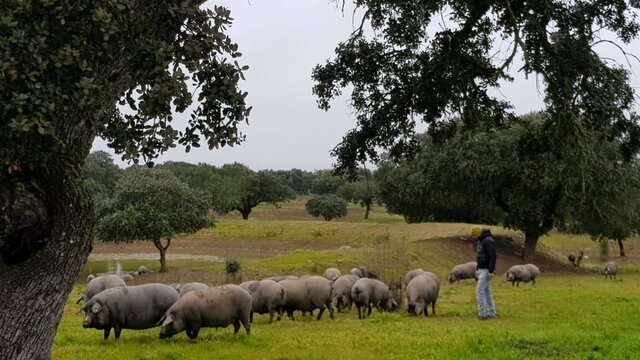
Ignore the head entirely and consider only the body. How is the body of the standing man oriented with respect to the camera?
to the viewer's left

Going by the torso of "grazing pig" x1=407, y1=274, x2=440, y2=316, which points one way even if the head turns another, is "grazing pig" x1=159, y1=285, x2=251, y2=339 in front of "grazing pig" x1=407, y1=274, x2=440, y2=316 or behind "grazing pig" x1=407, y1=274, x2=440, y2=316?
in front

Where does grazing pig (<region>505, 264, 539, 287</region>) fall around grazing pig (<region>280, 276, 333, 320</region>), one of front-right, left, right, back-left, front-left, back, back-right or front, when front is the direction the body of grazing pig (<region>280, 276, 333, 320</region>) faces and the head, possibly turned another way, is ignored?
back-right

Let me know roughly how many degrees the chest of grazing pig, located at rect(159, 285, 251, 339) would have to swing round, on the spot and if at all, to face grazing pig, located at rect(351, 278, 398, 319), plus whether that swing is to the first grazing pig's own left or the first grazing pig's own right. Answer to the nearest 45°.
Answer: approximately 135° to the first grazing pig's own right

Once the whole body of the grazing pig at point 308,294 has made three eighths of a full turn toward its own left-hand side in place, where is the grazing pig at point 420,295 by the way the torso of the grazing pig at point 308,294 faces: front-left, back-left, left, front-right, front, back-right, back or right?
front-left

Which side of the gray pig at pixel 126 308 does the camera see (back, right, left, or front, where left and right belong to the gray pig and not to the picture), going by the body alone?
left

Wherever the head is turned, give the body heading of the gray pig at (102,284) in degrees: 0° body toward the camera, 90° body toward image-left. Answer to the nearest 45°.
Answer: approximately 90°

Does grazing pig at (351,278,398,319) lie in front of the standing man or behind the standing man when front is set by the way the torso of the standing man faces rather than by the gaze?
in front

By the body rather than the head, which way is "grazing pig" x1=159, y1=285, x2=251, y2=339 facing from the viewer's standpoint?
to the viewer's left

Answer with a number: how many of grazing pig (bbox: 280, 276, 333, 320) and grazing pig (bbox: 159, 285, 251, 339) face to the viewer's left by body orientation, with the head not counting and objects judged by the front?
2
